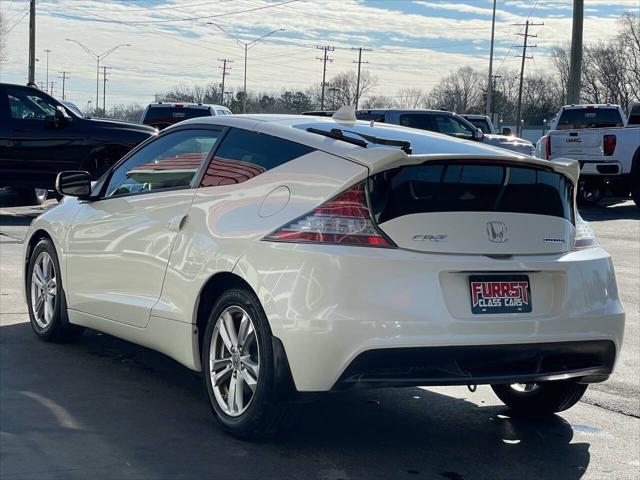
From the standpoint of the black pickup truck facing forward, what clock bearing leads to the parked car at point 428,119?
The parked car is roughly at 11 o'clock from the black pickup truck.

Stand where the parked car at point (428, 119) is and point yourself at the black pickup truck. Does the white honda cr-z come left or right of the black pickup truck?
left

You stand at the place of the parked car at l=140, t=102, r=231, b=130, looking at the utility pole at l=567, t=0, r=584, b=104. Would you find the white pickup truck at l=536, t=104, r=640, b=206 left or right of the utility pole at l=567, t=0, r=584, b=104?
right

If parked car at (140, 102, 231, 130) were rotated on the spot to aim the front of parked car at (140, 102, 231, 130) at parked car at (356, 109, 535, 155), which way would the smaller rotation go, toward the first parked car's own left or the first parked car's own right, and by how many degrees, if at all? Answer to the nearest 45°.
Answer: approximately 90° to the first parked car's own right

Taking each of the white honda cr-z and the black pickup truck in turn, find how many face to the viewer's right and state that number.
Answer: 1

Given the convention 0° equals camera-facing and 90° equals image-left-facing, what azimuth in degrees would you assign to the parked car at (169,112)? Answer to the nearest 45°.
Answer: approximately 225°

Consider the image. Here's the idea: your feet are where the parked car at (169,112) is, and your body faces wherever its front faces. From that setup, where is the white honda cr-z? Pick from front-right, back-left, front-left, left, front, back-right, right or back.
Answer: back-right

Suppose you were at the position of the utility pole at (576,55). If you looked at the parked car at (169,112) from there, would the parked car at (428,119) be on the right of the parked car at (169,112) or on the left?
left

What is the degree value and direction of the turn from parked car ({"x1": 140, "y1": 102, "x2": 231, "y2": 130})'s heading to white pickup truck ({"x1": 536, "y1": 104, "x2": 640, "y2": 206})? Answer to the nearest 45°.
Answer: approximately 90° to its right

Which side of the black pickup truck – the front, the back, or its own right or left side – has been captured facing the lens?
right

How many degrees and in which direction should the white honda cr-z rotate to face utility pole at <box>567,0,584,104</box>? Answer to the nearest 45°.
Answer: approximately 45° to its right

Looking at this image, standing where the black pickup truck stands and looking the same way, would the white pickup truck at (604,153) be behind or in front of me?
in front

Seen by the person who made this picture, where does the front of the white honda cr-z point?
facing away from the viewer and to the left of the viewer

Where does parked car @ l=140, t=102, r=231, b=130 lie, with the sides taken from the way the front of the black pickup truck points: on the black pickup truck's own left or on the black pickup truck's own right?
on the black pickup truck's own left

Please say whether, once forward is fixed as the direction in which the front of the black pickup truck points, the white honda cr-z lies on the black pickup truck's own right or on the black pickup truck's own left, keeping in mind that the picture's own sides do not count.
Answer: on the black pickup truck's own right
